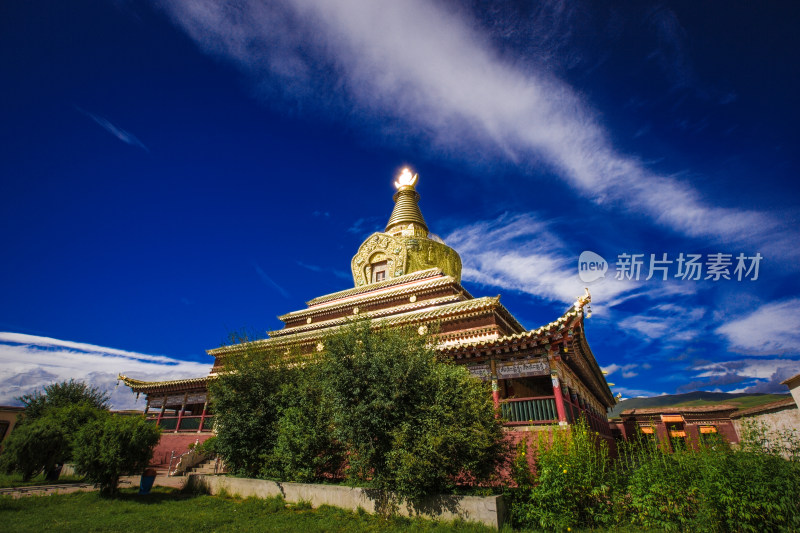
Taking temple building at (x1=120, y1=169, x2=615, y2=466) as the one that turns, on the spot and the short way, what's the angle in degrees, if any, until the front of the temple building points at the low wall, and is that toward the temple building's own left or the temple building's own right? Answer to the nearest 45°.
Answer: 0° — it already faces it

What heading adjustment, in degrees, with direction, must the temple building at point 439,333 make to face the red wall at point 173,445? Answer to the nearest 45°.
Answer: approximately 45° to its right

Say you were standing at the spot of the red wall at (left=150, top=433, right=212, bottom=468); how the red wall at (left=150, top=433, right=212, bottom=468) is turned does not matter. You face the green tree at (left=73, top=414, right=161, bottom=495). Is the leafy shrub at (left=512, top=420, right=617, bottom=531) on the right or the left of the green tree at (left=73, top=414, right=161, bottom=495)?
left

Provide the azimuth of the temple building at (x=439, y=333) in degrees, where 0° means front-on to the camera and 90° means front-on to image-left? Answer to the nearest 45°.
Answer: approximately 45°

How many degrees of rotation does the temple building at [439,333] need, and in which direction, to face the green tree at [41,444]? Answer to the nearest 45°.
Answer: approximately 45° to its right

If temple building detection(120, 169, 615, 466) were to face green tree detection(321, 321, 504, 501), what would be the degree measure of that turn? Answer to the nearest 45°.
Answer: approximately 45° to its left

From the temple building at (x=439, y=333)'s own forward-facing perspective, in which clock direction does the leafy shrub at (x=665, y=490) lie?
The leafy shrub is roughly at 10 o'clock from the temple building.
